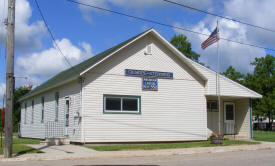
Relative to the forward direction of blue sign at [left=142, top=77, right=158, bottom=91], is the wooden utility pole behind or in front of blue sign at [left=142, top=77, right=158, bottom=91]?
in front

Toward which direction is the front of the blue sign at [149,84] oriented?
toward the camera
